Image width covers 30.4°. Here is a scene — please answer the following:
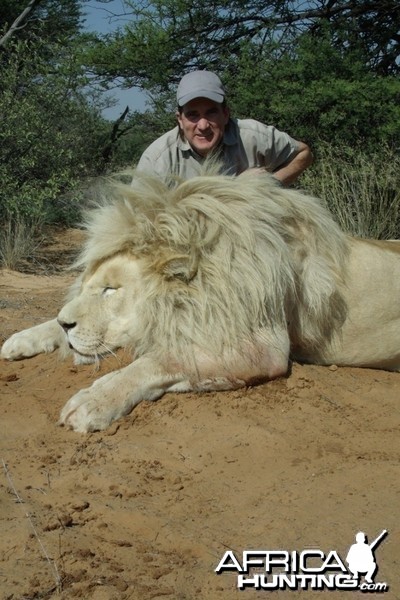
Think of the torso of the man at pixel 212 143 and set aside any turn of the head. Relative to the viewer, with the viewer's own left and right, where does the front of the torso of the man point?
facing the viewer

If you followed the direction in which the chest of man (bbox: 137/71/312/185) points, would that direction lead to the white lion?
yes

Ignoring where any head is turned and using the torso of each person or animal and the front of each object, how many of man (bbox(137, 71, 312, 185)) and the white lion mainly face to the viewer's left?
1

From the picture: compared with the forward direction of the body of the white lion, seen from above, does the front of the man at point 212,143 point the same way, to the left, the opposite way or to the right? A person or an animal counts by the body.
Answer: to the left

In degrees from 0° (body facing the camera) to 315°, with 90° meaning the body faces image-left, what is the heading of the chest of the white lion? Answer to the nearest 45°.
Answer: approximately 90°

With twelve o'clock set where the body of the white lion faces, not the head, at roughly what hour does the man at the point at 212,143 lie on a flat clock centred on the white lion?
The man is roughly at 3 o'clock from the white lion.
